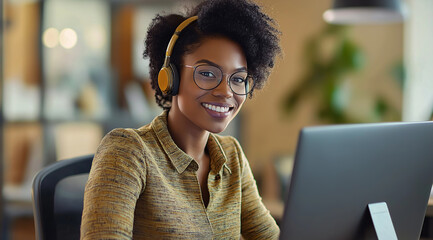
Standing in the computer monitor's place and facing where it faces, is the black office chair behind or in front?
in front

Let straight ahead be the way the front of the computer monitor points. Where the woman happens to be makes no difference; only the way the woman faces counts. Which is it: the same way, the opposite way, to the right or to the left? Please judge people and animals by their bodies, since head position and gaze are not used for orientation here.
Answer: the opposite way

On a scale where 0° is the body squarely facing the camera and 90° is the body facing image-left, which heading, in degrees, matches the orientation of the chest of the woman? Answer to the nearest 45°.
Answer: approximately 315°

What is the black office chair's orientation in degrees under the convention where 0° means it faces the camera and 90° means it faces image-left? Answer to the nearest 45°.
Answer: approximately 315°

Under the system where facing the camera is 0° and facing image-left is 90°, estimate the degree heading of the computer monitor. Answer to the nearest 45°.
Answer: approximately 135°

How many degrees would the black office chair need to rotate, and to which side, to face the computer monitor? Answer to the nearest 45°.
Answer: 0° — it already faces it
